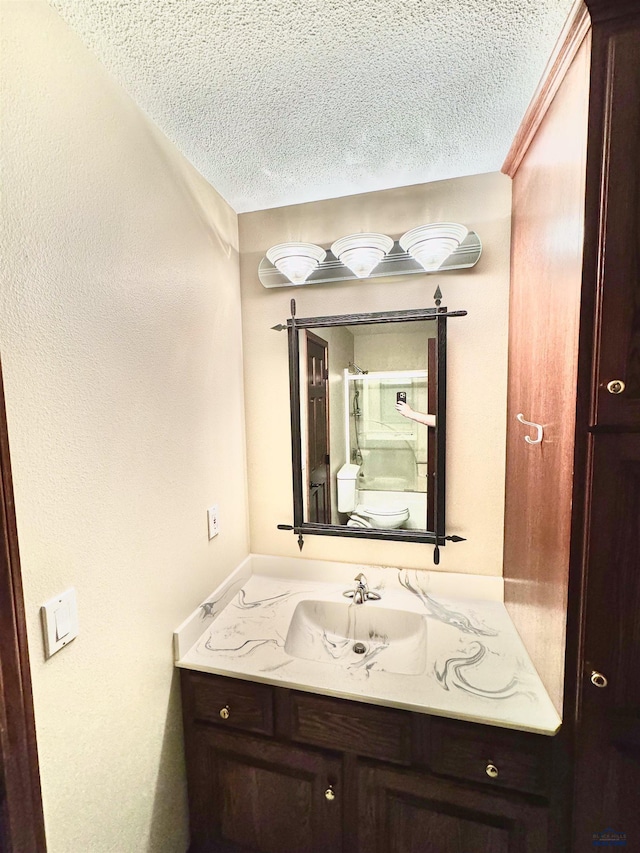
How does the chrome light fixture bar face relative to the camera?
toward the camera

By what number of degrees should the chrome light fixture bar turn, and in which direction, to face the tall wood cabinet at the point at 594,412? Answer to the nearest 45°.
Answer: approximately 45° to its left

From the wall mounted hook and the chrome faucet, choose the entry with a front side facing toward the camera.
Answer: the chrome faucet

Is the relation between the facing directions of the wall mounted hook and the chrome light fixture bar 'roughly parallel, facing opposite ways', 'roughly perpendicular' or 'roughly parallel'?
roughly perpendicular

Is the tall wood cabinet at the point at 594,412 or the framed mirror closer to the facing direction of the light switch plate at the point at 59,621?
the tall wood cabinet

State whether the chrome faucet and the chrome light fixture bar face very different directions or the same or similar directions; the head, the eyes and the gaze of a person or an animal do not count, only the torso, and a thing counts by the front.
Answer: same or similar directions

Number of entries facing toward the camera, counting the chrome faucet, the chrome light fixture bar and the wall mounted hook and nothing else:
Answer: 2

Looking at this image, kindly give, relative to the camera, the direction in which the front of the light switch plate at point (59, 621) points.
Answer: facing the viewer and to the right of the viewer

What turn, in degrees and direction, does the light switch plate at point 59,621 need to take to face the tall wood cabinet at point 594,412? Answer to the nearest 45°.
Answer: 0° — it already faces it

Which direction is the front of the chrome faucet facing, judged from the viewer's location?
facing the viewer

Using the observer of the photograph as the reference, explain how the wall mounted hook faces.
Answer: facing to the left of the viewer

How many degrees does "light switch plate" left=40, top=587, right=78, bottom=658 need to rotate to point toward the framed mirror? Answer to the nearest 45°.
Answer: approximately 45° to its left

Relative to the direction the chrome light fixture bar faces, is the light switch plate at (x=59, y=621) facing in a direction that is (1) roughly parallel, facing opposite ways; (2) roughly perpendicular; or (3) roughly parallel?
roughly perpendicular

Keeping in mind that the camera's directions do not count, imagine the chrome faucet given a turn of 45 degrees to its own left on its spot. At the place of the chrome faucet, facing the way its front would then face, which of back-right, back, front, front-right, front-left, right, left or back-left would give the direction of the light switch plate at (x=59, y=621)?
right
